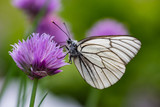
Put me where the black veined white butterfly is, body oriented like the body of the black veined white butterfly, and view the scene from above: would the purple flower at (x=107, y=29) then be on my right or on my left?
on my right

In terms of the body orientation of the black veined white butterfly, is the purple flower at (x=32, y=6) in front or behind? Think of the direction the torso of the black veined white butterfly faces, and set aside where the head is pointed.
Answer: in front

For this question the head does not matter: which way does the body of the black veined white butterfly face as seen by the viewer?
to the viewer's left
